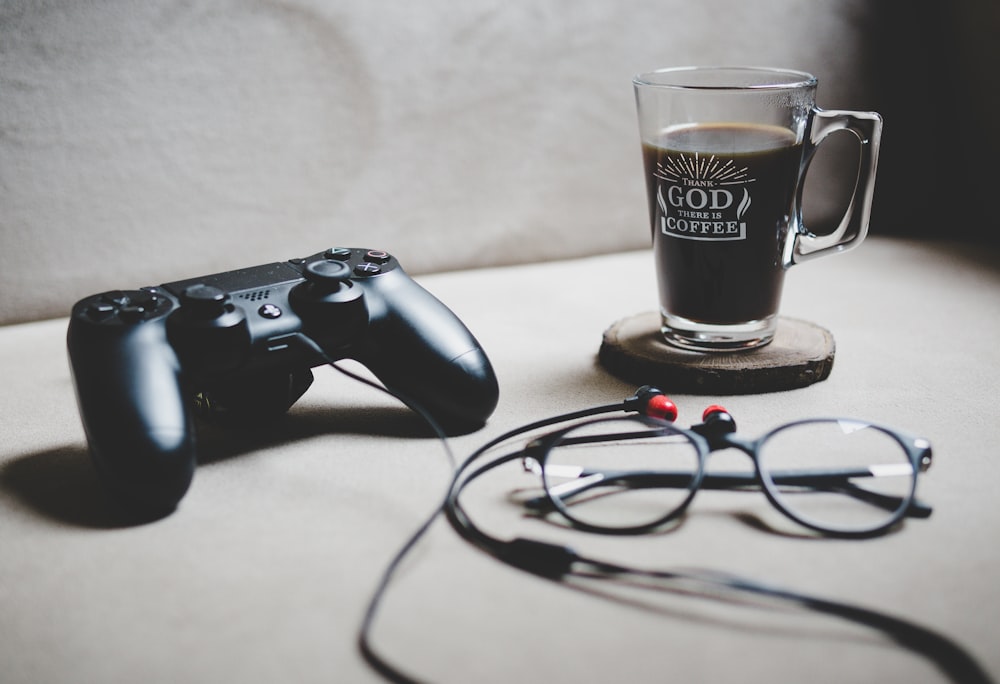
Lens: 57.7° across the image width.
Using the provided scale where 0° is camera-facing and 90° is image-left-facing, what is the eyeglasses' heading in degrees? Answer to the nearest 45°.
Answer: approximately 0°
